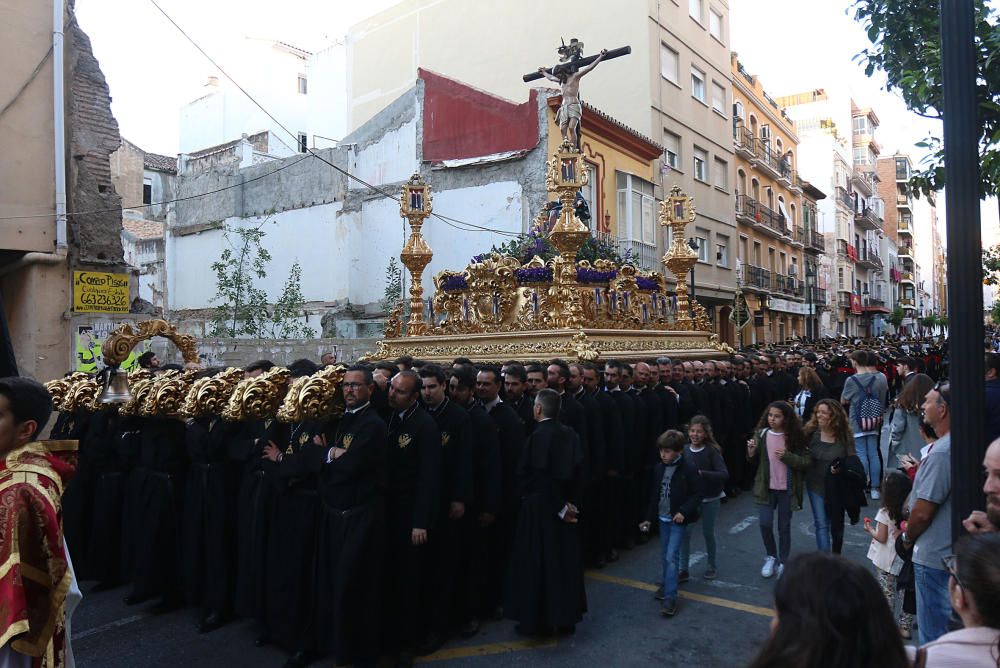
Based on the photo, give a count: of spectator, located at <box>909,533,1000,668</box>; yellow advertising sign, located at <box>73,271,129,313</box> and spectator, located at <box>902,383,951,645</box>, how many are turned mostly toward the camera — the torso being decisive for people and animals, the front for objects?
1

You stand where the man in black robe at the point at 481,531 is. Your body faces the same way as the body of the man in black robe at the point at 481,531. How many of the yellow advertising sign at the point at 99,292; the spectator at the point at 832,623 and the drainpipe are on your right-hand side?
2

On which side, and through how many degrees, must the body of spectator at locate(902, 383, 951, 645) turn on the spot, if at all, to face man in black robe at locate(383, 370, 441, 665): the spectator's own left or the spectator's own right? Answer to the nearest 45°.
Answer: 0° — they already face them

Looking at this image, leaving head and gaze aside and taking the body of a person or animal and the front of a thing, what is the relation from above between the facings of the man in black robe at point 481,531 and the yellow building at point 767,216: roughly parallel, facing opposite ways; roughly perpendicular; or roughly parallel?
roughly perpendicular

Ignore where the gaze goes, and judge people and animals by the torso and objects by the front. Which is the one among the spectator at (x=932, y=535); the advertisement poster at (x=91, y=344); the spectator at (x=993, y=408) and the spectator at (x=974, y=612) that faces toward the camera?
the advertisement poster

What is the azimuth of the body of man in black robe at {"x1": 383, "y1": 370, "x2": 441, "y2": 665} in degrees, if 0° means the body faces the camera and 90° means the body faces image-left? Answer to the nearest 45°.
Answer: approximately 45°

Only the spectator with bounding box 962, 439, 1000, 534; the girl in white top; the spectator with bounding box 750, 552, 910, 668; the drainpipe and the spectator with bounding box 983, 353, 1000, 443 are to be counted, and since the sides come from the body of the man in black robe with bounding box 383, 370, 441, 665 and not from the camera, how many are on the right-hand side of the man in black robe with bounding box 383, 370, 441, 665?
1

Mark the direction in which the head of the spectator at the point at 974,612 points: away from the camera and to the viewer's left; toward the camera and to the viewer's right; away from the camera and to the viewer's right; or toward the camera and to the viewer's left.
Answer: away from the camera and to the viewer's left

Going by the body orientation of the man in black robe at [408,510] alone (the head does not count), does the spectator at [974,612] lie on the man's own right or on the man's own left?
on the man's own left

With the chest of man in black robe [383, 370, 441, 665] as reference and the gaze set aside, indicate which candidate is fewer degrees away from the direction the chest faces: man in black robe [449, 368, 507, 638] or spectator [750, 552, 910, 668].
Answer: the spectator
